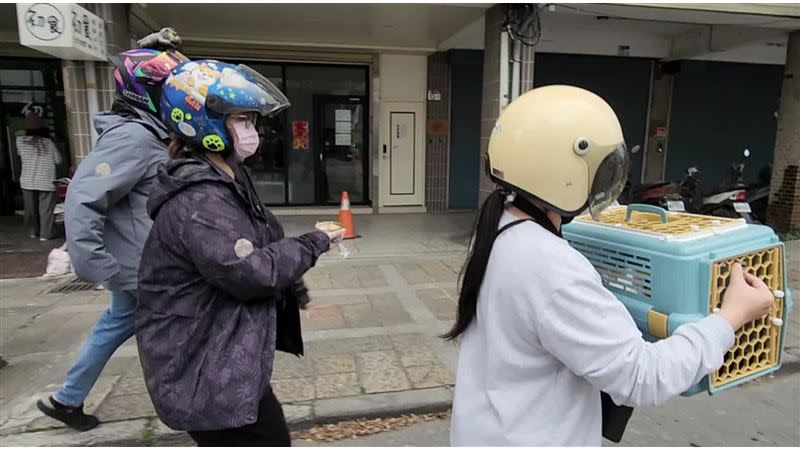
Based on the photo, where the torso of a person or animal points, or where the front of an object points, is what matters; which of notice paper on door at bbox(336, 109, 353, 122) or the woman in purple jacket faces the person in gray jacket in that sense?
the notice paper on door

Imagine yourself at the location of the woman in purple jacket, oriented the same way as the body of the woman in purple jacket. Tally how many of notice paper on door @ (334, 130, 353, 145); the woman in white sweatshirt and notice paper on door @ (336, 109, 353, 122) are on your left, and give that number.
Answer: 2

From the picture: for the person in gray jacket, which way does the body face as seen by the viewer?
to the viewer's right

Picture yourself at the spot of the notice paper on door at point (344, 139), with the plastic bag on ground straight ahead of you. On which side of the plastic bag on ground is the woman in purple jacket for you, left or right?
left

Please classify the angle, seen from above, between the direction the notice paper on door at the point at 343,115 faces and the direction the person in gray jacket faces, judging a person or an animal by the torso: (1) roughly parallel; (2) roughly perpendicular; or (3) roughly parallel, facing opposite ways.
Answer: roughly perpendicular

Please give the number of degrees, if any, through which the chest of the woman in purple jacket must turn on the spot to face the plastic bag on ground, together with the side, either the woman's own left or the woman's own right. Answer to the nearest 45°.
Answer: approximately 90° to the woman's own left
